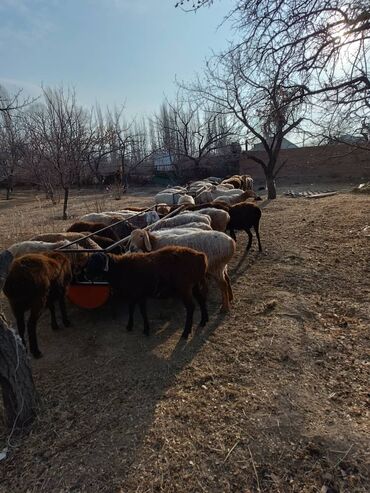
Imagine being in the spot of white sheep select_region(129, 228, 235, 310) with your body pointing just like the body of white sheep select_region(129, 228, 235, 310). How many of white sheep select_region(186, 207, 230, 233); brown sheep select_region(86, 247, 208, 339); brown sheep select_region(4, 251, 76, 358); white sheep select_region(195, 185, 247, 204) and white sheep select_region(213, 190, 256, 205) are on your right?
3

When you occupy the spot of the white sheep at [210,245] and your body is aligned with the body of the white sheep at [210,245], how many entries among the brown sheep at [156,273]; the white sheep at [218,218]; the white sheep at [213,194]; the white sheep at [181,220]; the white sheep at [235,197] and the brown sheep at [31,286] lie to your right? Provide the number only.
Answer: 4

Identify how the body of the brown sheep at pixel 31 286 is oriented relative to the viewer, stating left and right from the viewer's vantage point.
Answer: facing away from the viewer and to the right of the viewer

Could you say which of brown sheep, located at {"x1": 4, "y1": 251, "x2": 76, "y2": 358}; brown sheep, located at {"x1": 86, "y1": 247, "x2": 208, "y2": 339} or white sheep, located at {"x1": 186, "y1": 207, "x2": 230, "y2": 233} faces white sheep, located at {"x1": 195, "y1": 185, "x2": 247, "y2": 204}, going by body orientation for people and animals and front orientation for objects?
brown sheep, located at {"x1": 4, "y1": 251, "x2": 76, "y2": 358}

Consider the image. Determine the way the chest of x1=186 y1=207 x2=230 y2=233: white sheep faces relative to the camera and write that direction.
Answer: to the viewer's left

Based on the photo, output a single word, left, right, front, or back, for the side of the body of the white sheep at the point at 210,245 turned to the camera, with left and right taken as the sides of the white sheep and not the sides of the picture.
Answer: left

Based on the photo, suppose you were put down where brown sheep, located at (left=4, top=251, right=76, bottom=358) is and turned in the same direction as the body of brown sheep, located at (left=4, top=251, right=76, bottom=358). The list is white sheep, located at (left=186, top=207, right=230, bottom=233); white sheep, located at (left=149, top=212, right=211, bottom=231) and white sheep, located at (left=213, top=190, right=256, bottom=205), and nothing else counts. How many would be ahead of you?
3

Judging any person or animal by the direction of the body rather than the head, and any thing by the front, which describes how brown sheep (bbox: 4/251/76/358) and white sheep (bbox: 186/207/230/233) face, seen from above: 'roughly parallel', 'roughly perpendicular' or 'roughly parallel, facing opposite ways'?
roughly perpendicular

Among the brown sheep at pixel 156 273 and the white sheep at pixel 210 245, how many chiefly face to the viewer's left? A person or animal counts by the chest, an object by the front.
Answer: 2

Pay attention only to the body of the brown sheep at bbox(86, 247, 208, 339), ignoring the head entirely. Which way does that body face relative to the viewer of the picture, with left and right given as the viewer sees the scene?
facing to the left of the viewer

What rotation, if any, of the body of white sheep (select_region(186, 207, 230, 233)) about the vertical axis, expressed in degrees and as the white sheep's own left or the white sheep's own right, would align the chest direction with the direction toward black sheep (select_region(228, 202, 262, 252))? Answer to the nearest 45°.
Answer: approximately 135° to the white sheep's own right
